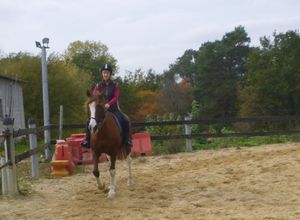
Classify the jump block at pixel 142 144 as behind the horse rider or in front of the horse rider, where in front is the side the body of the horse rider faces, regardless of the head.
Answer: behind

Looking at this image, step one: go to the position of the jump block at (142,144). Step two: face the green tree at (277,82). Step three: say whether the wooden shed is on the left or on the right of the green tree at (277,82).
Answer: left

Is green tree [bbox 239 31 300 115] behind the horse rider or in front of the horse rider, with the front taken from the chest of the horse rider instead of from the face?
behind

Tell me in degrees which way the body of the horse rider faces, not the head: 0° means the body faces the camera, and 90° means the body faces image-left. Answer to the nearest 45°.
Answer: approximately 0°
